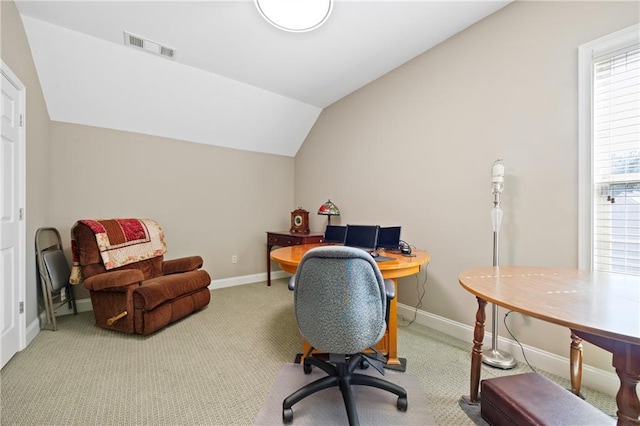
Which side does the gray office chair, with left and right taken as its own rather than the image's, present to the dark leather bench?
right

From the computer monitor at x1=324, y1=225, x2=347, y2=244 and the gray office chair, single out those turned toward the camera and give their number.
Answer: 1

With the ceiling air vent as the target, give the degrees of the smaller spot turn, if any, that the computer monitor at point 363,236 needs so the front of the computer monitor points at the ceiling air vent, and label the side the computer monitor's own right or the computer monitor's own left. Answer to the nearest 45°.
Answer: approximately 45° to the computer monitor's own right

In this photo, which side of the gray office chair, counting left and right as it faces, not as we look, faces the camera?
back

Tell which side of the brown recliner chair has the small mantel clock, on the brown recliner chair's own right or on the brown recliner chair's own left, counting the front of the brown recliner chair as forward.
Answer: on the brown recliner chair's own left

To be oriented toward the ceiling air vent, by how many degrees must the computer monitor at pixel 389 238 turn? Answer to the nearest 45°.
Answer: approximately 45° to its right

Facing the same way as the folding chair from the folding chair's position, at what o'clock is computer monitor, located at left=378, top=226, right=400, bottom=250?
The computer monitor is roughly at 12 o'clock from the folding chair.

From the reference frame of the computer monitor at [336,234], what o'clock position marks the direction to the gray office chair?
The gray office chair is roughly at 12 o'clock from the computer monitor.

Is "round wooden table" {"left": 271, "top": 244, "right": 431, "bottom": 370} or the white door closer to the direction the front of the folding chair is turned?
the round wooden table

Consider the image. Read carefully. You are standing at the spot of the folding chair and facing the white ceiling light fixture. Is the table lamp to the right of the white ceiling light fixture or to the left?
left

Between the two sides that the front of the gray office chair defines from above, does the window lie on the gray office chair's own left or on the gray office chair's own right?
on the gray office chair's own right

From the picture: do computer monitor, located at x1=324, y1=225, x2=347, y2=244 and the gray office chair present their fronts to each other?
yes

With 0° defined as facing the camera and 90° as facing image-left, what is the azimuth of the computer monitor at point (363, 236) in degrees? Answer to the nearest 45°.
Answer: approximately 45°

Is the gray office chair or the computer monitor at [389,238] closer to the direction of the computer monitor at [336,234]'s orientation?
the gray office chair
